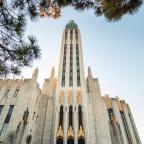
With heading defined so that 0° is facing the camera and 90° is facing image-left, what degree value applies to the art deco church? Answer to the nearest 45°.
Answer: approximately 0°
